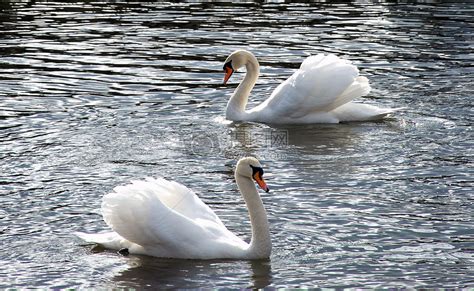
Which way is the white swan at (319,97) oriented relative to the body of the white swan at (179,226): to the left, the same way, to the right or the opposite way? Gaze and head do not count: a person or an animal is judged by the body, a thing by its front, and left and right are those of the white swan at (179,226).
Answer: the opposite way

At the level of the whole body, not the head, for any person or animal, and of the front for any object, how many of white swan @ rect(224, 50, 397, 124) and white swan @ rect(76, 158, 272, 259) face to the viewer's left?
1

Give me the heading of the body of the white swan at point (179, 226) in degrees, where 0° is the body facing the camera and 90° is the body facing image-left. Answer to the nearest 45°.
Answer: approximately 270°

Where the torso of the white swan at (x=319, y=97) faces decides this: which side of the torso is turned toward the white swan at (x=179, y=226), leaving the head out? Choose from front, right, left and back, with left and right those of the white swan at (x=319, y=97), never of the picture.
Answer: left

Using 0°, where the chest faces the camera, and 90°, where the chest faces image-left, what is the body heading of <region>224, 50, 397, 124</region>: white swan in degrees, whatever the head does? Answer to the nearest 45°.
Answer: approximately 90°

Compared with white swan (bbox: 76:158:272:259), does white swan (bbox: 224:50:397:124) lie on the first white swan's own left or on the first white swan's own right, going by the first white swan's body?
on the first white swan's own left
